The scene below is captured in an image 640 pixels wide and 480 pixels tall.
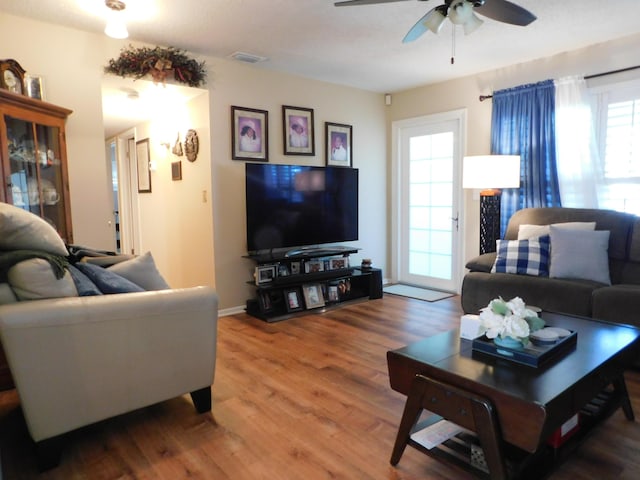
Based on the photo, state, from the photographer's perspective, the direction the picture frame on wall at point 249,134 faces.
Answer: facing the viewer and to the right of the viewer

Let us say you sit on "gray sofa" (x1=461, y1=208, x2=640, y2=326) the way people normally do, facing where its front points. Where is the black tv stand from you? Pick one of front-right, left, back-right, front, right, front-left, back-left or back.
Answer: front-right

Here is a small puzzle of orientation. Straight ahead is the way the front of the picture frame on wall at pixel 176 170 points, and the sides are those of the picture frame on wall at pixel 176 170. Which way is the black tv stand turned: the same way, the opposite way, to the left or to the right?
to the left

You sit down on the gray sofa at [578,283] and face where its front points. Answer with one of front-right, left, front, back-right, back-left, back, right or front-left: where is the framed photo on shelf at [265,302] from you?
front-right

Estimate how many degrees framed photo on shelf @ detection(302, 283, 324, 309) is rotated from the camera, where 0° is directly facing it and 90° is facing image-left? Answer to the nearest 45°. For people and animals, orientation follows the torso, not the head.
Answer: approximately 315°

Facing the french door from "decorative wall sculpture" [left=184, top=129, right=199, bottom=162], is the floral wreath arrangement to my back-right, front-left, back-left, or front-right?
back-right

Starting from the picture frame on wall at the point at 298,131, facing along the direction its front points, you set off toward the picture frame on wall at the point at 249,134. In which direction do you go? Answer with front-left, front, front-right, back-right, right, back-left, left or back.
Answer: right

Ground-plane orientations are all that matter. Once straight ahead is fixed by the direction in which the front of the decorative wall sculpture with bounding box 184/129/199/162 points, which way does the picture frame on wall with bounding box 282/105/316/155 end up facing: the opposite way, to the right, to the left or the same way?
to the left

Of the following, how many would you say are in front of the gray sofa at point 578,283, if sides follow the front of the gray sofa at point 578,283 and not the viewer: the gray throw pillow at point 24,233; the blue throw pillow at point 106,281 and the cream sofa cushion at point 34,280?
3

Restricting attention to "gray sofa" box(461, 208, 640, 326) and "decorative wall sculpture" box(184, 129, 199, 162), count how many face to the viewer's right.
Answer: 0
